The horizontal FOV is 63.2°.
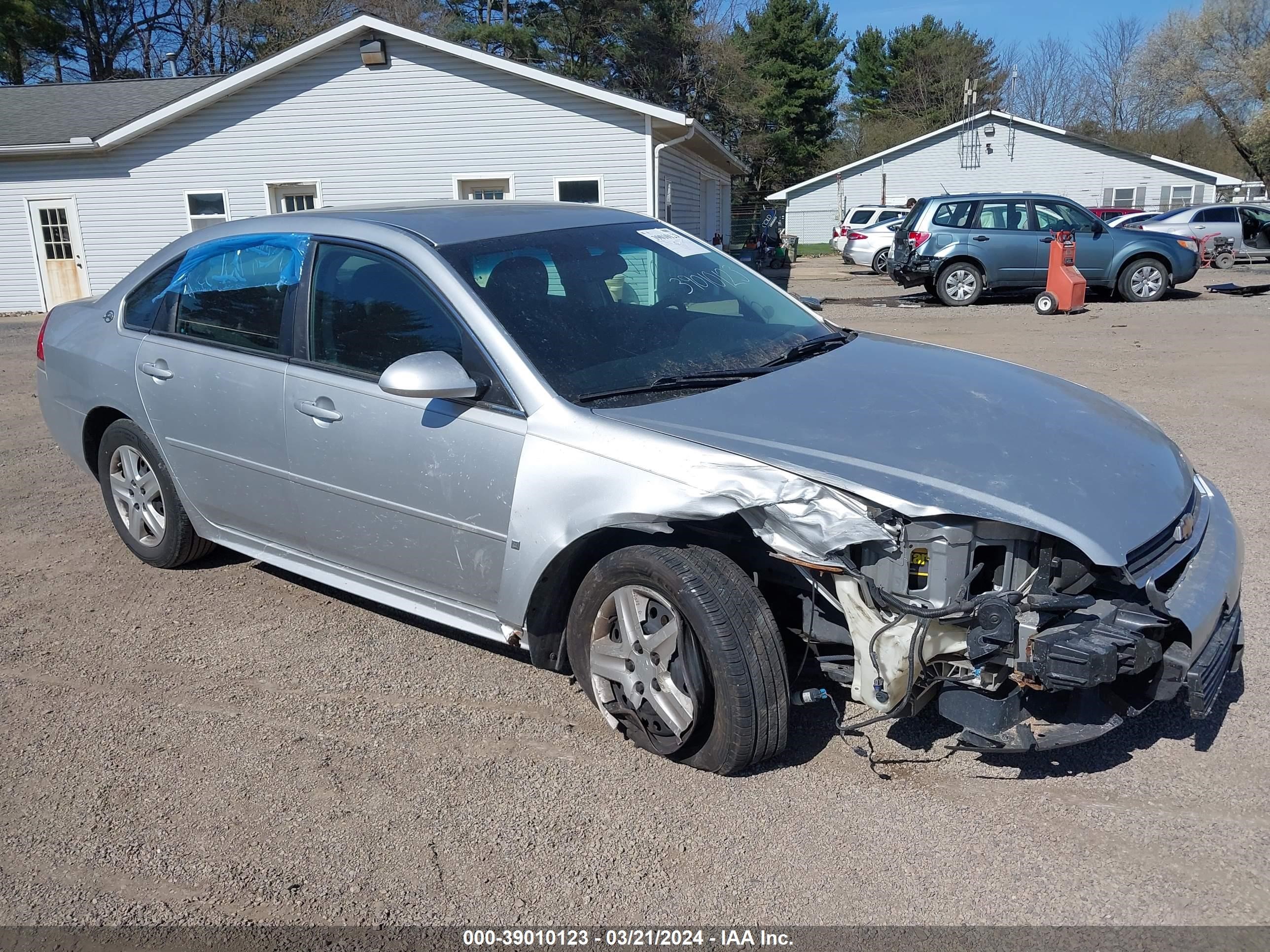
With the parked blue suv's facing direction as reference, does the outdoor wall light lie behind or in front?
behind

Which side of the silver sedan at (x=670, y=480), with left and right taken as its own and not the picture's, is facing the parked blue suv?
left

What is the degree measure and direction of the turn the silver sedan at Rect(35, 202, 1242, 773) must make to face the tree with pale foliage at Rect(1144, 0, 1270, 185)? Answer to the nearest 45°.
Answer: approximately 90° to its left

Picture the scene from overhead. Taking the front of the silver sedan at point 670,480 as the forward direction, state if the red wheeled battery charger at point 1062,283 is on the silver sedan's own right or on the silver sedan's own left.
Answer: on the silver sedan's own left

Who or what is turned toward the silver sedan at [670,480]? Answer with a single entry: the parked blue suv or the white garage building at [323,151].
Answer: the white garage building

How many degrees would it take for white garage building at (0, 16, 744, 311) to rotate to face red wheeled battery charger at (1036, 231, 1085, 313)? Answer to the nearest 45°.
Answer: approximately 45° to its left

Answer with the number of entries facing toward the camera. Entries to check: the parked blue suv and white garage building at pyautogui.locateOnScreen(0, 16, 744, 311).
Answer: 1

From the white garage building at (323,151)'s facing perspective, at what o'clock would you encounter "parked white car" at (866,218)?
The parked white car is roughly at 8 o'clock from the white garage building.

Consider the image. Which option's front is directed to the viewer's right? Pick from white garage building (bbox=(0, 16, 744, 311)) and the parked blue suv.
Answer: the parked blue suv

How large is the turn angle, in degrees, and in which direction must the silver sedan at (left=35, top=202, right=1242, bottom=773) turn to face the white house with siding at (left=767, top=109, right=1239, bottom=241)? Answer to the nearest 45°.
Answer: approximately 135° to its left

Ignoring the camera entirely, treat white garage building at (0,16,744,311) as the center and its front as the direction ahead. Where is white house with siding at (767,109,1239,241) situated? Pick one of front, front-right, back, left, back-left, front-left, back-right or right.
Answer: back-left

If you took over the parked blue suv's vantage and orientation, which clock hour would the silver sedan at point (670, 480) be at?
The silver sedan is roughly at 3 o'clock from the parked blue suv.

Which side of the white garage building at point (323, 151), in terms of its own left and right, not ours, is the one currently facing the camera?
front
